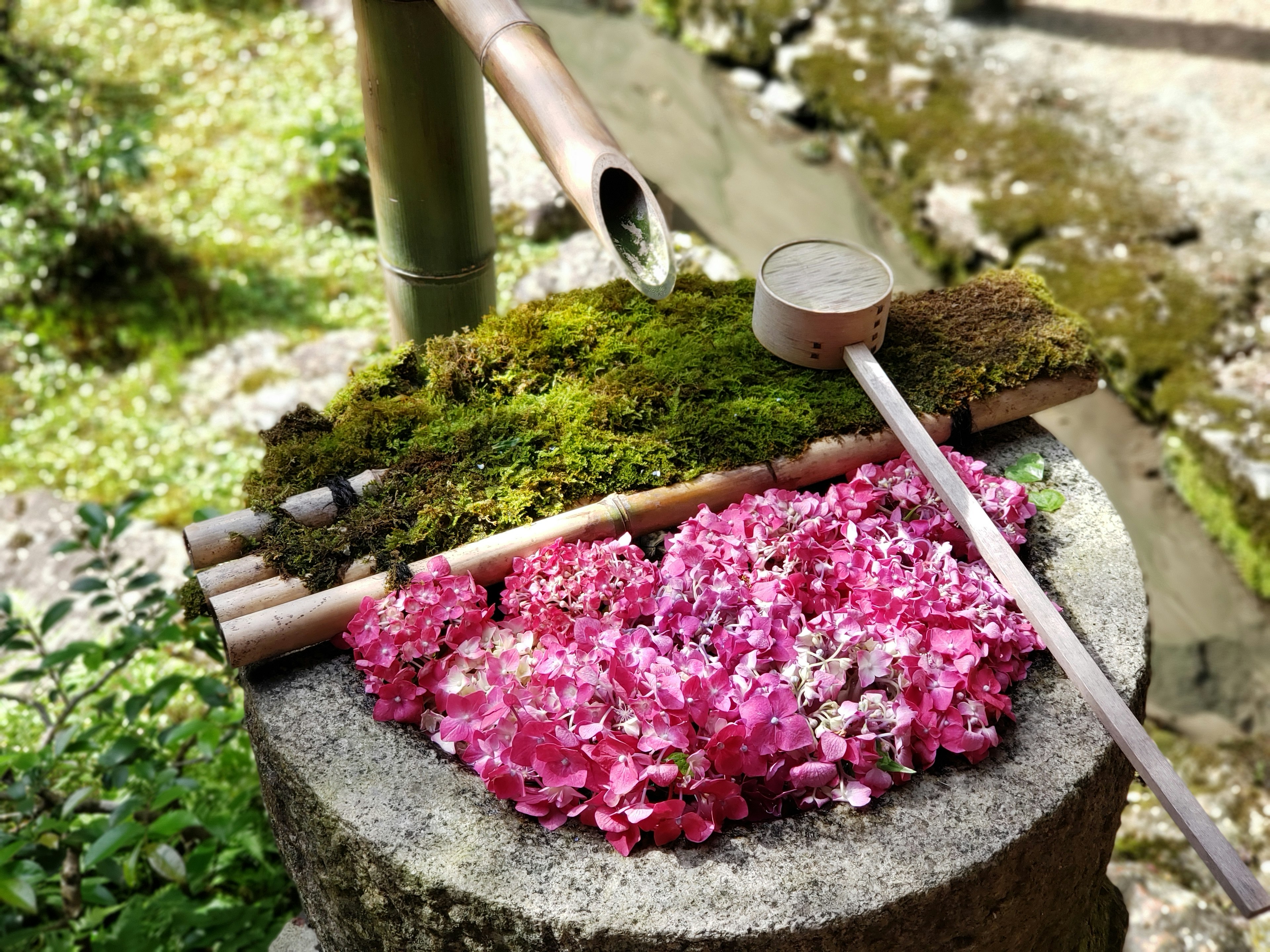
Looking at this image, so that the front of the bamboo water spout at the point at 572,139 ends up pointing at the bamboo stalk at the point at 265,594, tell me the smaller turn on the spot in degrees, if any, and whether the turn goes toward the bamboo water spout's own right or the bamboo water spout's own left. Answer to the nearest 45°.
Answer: approximately 90° to the bamboo water spout's own right

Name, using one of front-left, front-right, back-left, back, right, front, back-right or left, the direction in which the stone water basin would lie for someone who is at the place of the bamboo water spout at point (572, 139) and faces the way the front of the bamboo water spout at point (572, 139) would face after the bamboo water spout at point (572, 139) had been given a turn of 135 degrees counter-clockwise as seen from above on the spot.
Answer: back

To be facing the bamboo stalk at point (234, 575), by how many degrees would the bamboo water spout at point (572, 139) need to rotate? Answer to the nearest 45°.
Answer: approximately 135° to its right

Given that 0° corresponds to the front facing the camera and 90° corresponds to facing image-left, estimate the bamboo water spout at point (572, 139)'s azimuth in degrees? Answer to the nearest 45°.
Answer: approximately 315°
